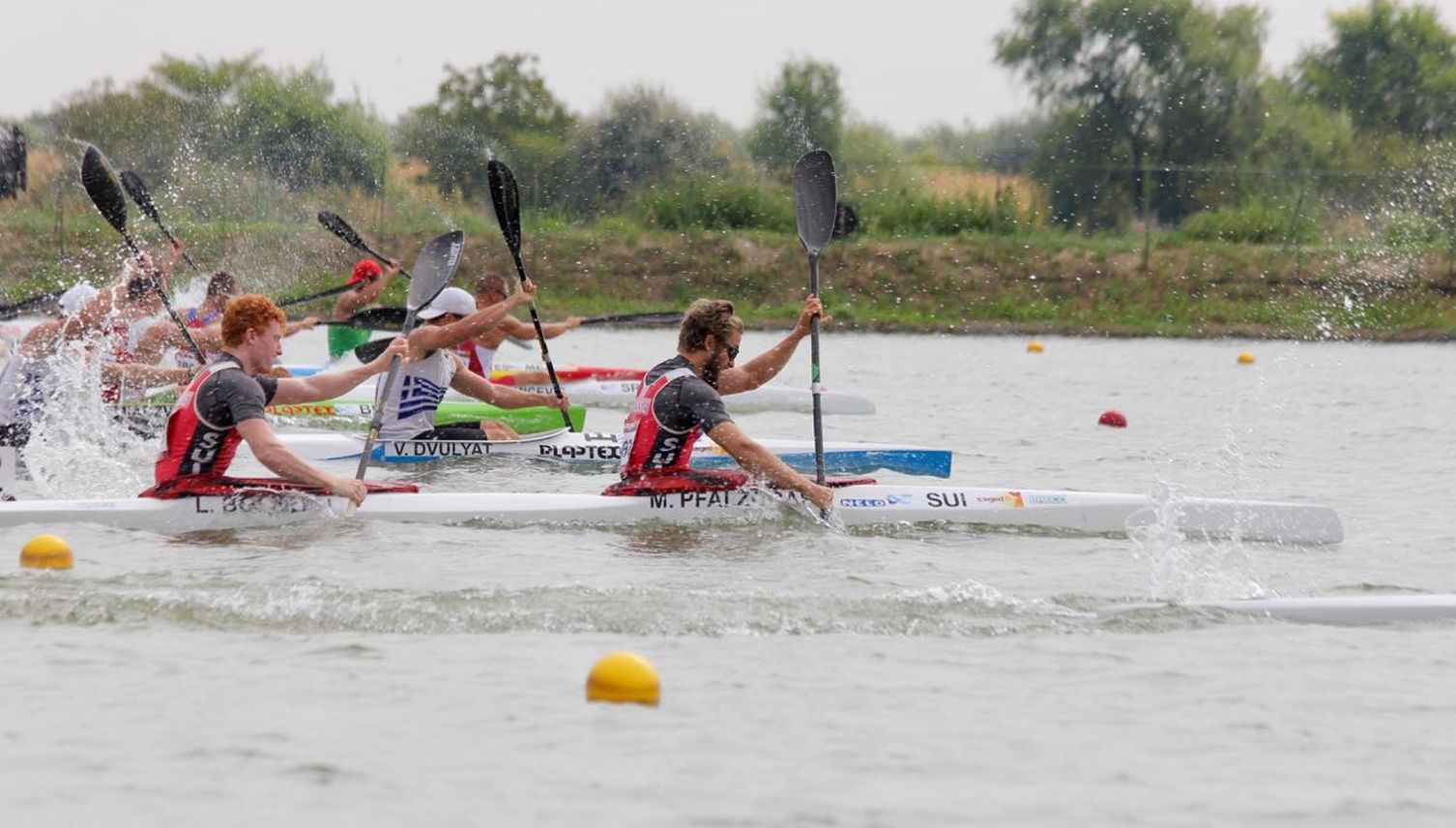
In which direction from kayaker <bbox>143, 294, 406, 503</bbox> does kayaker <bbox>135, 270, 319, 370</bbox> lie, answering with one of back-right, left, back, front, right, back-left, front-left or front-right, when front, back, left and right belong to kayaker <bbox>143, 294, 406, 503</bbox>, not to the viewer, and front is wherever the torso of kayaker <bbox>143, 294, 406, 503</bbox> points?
left

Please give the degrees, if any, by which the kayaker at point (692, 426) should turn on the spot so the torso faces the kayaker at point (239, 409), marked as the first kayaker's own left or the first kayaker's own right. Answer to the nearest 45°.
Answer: approximately 180°

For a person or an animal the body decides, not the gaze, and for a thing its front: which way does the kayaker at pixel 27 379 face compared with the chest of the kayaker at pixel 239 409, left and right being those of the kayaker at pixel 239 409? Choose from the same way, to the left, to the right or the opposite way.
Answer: the same way

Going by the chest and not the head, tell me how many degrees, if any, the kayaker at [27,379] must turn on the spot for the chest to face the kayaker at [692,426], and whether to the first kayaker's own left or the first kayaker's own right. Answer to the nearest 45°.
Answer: approximately 45° to the first kayaker's own right

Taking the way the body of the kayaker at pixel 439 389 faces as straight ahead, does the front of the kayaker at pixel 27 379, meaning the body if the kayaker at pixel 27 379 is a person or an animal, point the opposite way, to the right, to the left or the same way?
the same way

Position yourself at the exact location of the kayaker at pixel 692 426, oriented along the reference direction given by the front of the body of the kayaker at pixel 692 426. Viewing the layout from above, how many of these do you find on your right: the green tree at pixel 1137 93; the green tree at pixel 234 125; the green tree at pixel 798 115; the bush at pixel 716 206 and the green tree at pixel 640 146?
0

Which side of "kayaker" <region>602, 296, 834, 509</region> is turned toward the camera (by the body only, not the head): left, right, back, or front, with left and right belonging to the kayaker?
right

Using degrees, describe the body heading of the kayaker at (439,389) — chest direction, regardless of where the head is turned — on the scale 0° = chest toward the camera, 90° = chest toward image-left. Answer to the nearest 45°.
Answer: approximately 270°

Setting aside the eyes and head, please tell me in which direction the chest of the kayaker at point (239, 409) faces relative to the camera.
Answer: to the viewer's right

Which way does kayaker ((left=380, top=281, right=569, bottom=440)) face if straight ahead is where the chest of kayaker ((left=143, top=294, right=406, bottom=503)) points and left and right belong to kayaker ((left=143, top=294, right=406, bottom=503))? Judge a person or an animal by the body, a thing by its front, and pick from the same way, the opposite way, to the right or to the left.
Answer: the same way

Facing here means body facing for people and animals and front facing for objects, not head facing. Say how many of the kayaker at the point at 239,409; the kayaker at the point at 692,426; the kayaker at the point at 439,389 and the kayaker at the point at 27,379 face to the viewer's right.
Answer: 4

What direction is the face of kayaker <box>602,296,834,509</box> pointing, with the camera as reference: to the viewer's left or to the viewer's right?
to the viewer's right

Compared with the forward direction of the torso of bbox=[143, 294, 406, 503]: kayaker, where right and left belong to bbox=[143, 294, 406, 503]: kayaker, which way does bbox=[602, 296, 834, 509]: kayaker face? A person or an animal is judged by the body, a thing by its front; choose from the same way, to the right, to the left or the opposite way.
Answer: the same way

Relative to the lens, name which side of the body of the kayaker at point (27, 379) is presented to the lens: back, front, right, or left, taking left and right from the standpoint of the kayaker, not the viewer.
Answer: right

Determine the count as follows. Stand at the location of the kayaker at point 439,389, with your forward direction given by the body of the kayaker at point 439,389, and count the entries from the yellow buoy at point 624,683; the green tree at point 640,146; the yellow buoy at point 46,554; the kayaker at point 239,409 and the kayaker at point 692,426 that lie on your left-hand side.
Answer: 1

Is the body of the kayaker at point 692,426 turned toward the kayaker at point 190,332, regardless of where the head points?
no

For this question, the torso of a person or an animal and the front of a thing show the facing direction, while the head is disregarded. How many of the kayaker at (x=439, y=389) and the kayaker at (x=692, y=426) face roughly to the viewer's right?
2

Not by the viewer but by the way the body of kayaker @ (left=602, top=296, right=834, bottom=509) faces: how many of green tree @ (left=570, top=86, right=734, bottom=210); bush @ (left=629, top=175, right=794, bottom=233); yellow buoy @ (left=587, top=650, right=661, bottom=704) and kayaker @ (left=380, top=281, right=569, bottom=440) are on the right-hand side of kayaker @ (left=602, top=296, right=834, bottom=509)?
1
